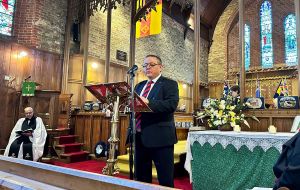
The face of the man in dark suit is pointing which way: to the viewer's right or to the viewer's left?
to the viewer's left

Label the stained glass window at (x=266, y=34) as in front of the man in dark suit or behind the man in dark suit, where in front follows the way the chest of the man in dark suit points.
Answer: behind

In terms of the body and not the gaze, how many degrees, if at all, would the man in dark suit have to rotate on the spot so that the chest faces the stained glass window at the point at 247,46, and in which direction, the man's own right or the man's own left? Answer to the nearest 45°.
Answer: approximately 180°

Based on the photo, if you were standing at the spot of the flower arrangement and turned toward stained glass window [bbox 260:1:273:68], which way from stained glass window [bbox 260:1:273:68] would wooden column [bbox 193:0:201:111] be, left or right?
left

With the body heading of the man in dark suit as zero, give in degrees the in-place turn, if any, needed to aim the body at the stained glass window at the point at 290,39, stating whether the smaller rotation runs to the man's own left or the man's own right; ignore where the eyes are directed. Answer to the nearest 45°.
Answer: approximately 180°

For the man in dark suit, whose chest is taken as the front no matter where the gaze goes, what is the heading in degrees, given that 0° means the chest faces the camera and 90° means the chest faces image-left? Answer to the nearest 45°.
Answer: approximately 45°
